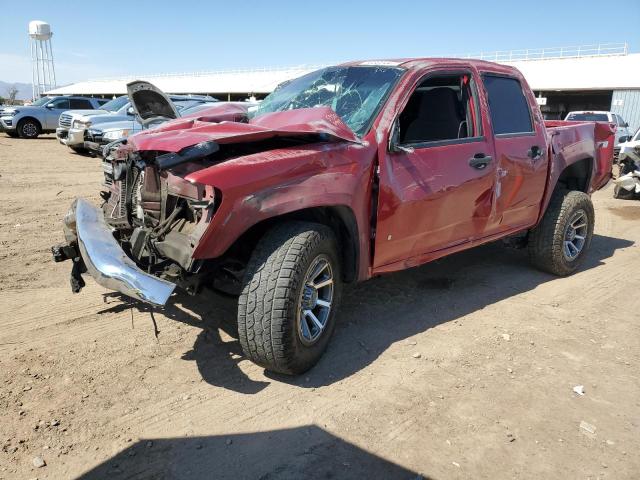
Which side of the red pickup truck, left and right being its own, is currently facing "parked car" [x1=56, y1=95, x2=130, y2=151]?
right

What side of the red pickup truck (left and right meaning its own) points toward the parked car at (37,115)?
right

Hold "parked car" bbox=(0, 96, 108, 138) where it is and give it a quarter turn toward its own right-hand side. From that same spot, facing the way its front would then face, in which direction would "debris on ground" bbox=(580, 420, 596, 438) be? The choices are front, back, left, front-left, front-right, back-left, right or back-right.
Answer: back-left

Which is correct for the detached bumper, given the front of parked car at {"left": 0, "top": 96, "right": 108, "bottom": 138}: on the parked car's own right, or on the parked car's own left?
on the parked car's own left

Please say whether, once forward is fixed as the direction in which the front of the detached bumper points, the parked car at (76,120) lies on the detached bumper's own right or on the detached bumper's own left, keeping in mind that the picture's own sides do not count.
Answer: on the detached bumper's own right

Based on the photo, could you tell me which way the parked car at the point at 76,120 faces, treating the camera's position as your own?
facing the viewer and to the left of the viewer

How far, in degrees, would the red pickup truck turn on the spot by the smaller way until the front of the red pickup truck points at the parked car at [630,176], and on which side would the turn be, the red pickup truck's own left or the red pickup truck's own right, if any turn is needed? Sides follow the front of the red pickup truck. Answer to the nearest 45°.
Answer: approximately 180°

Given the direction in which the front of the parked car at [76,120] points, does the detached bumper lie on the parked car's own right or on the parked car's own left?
on the parked car's own left
